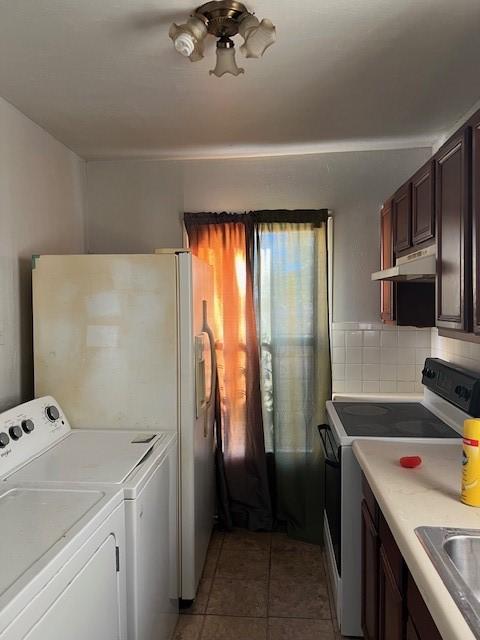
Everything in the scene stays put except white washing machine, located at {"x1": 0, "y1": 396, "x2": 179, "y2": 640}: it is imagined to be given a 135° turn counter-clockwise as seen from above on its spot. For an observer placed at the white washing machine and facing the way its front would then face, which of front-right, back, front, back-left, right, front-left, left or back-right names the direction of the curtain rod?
right

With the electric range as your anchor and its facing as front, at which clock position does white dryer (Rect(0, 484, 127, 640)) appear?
The white dryer is roughly at 10 o'clock from the electric range.

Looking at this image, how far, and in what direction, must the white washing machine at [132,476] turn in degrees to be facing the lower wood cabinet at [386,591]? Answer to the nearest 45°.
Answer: approximately 45° to its right

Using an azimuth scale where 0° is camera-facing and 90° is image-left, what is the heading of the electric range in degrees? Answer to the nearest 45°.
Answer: approximately 90°

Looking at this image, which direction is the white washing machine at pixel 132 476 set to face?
to the viewer's right

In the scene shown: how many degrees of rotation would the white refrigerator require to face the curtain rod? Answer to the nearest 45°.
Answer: approximately 45° to its left

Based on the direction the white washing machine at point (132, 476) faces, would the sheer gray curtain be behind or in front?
in front

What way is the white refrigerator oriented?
to the viewer's right

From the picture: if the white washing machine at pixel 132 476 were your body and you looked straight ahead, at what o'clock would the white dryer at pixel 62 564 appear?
The white dryer is roughly at 4 o'clock from the white washing machine.

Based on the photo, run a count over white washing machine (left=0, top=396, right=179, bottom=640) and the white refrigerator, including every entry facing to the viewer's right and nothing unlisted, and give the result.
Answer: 2

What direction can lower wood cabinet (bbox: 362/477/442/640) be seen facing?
to the viewer's left
